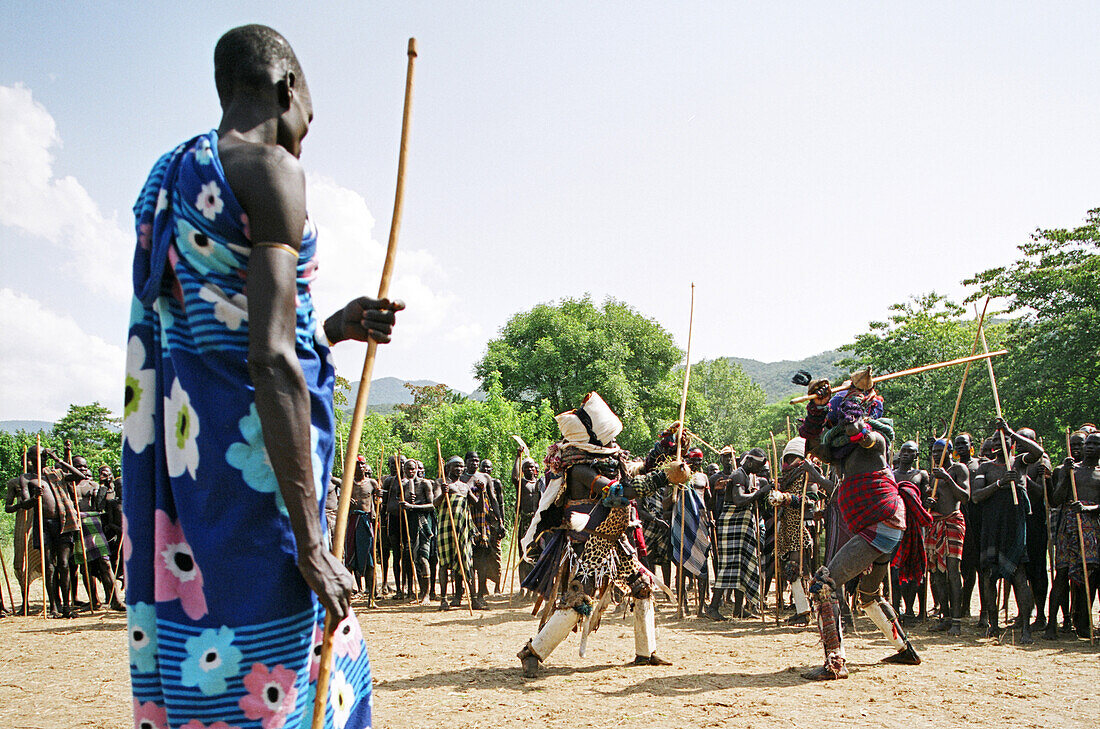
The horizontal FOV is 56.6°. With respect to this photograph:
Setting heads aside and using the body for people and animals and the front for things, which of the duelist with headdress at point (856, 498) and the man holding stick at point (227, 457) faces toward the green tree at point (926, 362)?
the man holding stick

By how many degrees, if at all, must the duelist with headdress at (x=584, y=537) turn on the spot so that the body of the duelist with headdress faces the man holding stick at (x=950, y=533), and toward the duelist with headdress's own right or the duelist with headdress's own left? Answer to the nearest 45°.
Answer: approximately 45° to the duelist with headdress's own left

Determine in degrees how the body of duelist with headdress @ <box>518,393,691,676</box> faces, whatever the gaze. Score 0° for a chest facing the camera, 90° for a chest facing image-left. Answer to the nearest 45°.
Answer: approximately 270°

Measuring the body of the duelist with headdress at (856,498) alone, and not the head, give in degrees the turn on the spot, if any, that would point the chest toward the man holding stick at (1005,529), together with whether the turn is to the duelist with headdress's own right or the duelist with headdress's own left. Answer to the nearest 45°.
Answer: approximately 135° to the duelist with headdress's own right

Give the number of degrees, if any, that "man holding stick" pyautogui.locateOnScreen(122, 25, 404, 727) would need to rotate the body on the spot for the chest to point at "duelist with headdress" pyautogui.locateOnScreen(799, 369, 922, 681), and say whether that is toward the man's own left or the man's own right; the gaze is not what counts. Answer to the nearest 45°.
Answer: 0° — they already face them

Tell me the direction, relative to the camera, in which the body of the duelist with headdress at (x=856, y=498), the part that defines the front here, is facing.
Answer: to the viewer's left

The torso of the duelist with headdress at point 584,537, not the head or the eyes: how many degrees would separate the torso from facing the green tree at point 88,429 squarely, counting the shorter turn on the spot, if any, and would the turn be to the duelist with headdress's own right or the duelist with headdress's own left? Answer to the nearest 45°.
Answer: approximately 135° to the duelist with headdress's own left

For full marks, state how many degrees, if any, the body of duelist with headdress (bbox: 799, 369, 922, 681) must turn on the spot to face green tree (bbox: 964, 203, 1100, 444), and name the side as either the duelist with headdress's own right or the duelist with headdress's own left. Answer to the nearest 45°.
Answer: approximately 90° to the duelist with headdress's own right

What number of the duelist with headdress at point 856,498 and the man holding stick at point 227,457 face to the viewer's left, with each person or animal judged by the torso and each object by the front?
1

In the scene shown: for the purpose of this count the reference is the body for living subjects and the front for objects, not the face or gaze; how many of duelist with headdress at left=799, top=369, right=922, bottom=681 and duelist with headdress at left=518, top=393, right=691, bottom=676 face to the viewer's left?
1

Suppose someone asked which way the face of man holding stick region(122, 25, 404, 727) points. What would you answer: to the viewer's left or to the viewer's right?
to the viewer's right
